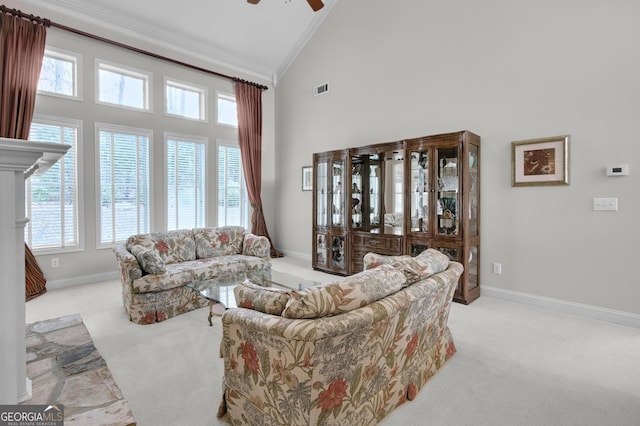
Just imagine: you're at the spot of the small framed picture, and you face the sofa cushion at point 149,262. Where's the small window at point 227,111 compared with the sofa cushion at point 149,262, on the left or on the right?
right

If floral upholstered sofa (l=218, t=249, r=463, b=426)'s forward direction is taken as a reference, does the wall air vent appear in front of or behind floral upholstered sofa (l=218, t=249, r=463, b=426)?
in front

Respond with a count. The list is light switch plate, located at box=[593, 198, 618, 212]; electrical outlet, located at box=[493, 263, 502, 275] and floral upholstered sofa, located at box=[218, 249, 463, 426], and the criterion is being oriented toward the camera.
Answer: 2

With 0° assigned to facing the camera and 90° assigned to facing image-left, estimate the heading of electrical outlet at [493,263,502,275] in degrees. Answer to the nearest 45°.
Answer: approximately 0°

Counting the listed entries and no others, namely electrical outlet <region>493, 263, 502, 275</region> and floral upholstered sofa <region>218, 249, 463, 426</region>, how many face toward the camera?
1

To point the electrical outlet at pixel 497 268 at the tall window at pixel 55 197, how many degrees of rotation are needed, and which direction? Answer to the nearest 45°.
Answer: approximately 45° to its right

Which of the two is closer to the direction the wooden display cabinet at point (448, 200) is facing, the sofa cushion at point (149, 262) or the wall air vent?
the sofa cushion

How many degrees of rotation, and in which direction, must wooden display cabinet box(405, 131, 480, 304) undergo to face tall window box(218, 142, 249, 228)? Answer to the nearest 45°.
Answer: approximately 45° to its right
